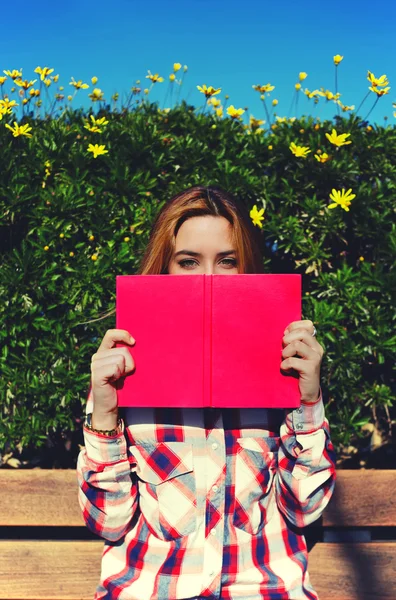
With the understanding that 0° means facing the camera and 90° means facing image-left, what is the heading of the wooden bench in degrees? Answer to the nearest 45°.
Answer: approximately 0°
